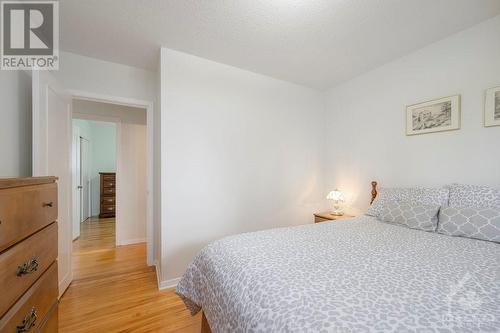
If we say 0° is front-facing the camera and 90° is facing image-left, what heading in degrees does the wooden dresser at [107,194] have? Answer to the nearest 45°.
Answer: approximately 0°

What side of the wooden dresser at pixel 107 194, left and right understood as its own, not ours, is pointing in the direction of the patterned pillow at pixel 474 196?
front

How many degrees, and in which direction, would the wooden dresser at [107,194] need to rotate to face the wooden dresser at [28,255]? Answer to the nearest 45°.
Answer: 0° — it already faces it

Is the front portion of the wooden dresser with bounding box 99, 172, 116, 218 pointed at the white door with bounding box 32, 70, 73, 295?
yes

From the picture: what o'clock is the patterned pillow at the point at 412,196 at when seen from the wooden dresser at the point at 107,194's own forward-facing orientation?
The patterned pillow is roughly at 11 o'clock from the wooden dresser.

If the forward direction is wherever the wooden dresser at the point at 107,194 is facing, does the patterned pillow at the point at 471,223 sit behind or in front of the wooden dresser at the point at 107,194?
in front

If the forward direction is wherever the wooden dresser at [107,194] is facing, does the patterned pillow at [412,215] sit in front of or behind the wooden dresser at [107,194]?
in front
